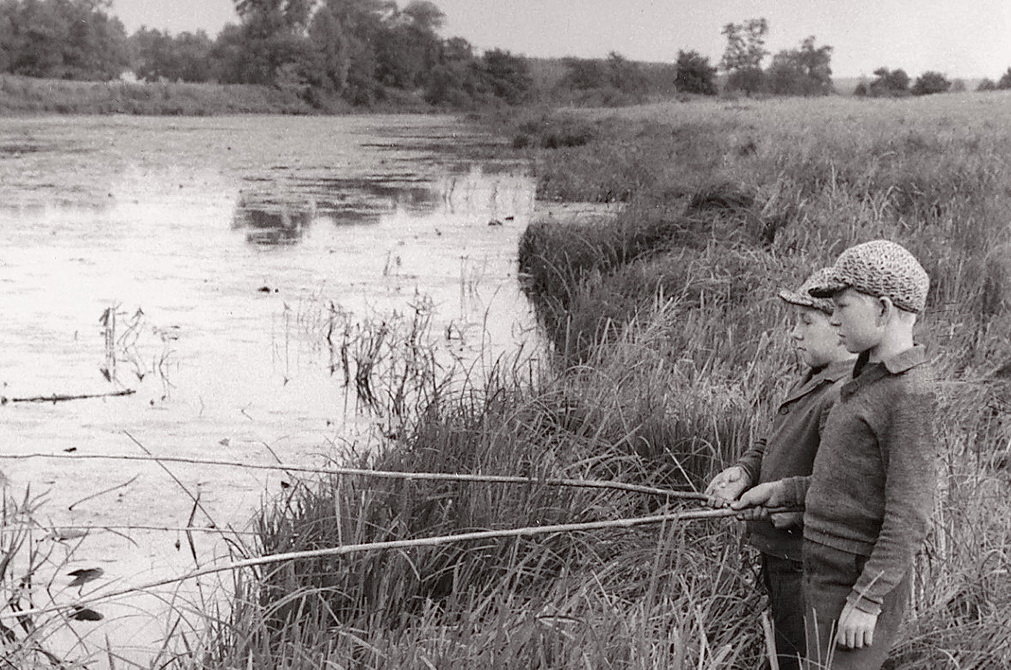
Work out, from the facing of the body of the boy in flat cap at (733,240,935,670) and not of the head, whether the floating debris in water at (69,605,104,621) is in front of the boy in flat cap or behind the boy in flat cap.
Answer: in front

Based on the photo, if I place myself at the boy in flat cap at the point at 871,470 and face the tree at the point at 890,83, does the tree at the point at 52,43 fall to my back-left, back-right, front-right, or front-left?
front-left

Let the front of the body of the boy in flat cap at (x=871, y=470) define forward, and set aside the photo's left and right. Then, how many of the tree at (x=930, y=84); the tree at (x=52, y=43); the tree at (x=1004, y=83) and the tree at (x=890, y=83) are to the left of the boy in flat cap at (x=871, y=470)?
0

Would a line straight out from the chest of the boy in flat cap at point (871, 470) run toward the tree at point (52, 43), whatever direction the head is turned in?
no

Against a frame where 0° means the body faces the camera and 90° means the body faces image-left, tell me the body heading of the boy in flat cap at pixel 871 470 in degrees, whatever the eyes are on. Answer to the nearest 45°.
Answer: approximately 90°

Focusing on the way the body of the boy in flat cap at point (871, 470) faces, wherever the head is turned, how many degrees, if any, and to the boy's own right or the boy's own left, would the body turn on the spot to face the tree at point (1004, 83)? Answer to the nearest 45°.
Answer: approximately 90° to the boy's own right

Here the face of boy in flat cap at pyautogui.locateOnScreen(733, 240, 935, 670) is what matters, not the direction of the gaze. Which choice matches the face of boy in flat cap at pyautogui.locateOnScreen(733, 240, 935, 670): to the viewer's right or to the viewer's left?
to the viewer's left

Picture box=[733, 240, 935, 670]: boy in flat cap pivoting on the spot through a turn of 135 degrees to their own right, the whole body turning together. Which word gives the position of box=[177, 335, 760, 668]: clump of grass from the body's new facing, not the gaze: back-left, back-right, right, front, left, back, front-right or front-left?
left

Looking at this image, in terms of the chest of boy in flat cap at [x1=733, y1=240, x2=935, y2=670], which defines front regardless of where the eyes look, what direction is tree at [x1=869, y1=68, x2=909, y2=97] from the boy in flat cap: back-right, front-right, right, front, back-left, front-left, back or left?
right

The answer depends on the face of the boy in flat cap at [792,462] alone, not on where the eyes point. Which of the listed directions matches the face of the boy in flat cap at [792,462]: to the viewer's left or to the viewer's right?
to the viewer's left

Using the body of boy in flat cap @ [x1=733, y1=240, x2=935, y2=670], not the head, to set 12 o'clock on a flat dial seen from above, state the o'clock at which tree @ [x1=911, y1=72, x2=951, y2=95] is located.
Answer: The tree is roughly at 3 o'clock from the boy in flat cap.

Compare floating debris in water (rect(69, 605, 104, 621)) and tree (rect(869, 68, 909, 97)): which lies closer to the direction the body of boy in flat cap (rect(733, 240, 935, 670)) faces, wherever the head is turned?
the floating debris in water
